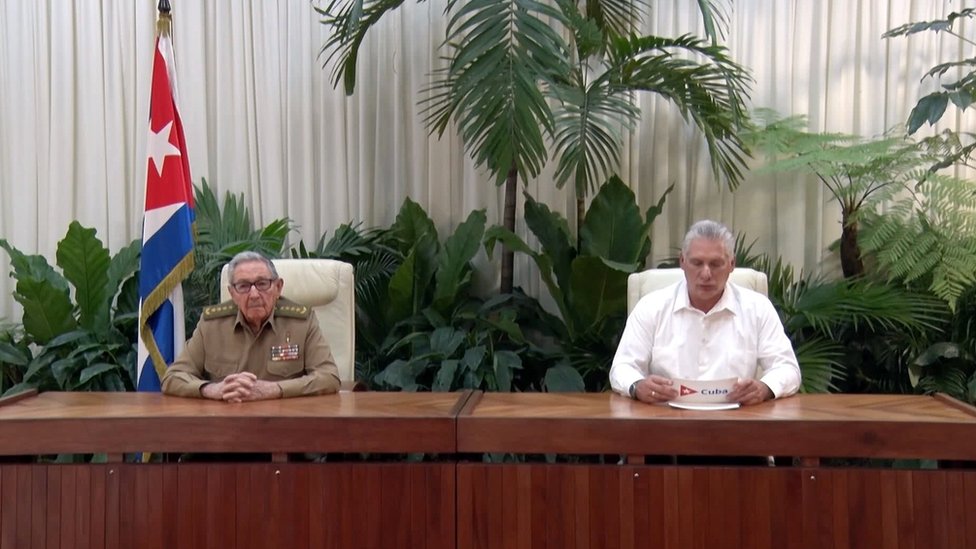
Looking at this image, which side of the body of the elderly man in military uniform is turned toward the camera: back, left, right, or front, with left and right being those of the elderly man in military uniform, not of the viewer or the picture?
front

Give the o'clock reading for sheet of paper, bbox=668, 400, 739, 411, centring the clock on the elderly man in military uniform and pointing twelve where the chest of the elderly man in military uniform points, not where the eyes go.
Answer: The sheet of paper is roughly at 10 o'clock from the elderly man in military uniform.

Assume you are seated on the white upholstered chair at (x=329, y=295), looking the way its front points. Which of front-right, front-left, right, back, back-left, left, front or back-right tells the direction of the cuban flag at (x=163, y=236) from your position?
back-right

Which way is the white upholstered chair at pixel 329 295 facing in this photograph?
toward the camera

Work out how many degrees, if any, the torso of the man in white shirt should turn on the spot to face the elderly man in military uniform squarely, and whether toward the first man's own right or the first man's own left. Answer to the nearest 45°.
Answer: approximately 90° to the first man's own right

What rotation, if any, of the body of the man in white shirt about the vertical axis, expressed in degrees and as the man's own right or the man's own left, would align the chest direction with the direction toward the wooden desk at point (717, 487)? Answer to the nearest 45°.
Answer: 0° — they already face it
